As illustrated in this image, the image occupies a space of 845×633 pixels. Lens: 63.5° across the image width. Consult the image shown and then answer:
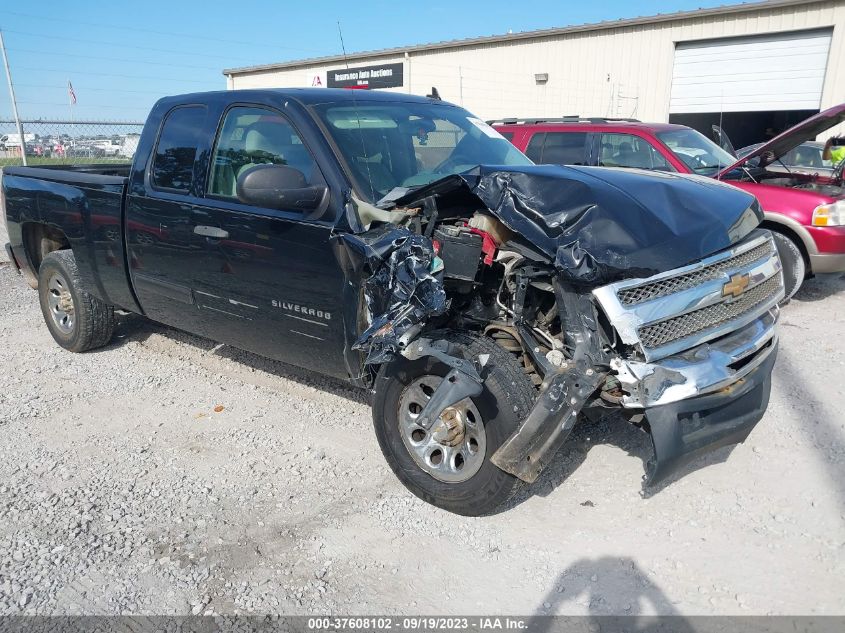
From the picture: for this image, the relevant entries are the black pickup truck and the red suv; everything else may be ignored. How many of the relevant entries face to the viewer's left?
0

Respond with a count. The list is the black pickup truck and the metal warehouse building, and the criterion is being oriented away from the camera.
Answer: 0

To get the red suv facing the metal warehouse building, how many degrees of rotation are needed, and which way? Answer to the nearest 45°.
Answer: approximately 135° to its left

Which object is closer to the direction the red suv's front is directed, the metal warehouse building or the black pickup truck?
the black pickup truck

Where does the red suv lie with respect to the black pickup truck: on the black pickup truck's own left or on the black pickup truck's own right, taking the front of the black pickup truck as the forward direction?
on the black pickup truck's own left

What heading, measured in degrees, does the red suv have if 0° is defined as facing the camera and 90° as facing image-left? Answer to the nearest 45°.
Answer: approximately 315°

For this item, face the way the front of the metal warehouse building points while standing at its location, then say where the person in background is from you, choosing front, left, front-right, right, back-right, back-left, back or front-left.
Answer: front-left

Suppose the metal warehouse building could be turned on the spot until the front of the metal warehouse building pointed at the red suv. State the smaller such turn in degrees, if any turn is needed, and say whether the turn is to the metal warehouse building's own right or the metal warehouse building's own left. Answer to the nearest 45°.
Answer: approximately 45° to the metal warehouse building's own left

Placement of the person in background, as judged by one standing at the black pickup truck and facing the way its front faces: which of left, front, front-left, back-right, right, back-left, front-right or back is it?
left

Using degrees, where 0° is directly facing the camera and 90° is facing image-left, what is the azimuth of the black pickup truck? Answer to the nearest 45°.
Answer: approximately 315°

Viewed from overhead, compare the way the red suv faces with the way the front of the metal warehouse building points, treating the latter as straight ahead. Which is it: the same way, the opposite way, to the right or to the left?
to the left

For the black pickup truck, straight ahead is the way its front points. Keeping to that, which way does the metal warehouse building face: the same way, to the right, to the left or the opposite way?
to the right

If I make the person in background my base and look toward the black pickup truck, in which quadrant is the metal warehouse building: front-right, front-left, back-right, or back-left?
back-right
